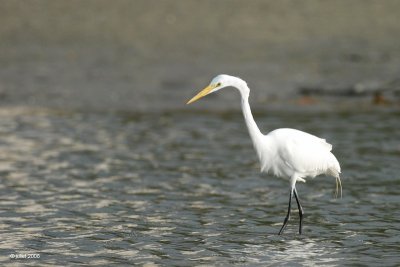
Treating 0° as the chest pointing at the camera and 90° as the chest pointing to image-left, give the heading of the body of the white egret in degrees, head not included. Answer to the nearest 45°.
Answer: approximately 90°
